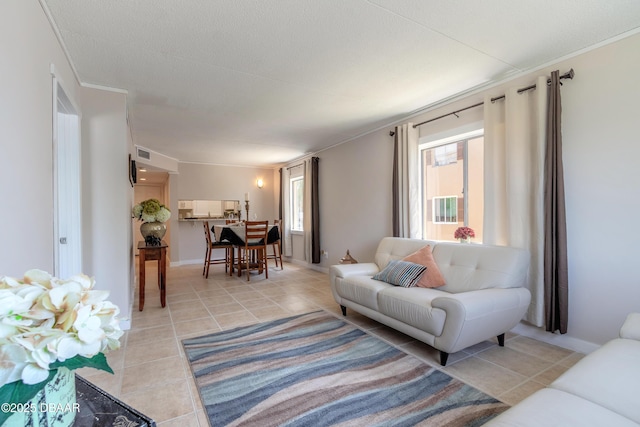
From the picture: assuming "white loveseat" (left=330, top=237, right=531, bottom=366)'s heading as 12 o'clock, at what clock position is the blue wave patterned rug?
The blue wave patterned rug is roughly at 12 o'clock from the white loveseat.

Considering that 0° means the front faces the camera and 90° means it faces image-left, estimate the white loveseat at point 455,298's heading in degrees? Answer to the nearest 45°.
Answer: approximately 45°

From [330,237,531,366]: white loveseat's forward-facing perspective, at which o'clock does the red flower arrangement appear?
The red flower arrangement is roughly at 5 o'clock from the white loveseat.

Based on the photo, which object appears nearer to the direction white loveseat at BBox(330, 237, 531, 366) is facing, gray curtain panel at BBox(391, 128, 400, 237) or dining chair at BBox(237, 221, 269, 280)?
the dining chair

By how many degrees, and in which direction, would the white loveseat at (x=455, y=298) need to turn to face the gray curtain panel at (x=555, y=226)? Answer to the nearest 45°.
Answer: approximately 135° to its left

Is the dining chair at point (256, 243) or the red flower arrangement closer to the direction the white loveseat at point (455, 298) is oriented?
the dining chair

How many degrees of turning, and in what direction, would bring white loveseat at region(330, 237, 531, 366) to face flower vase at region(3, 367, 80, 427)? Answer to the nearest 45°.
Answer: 0° — it already faces it

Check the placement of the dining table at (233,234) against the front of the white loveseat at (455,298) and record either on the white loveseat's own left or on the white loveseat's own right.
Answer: on the white loveseat's own right
